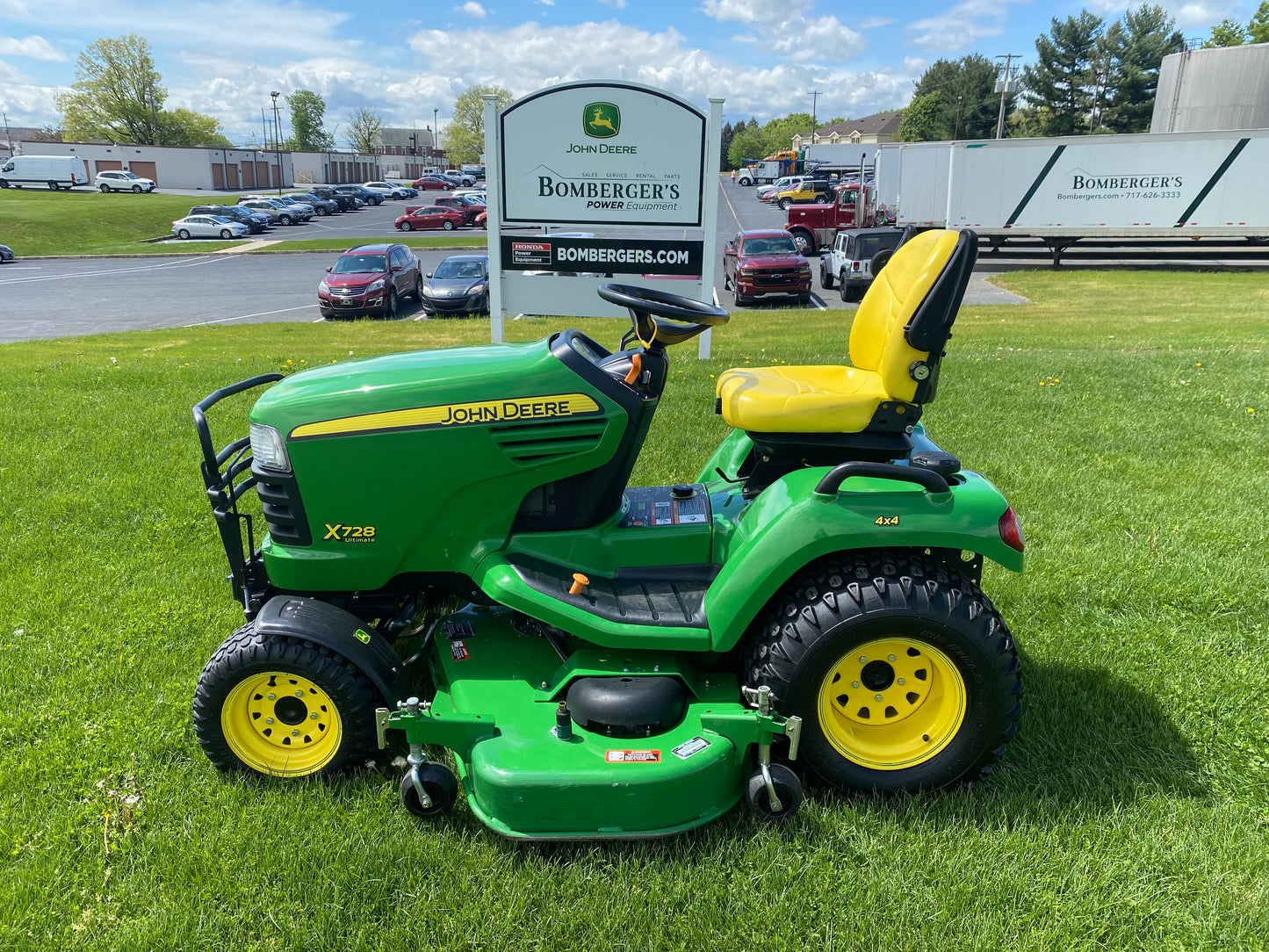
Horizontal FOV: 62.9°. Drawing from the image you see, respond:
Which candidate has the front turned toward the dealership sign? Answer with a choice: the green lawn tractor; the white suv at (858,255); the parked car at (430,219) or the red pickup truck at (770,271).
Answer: the red pickup truck

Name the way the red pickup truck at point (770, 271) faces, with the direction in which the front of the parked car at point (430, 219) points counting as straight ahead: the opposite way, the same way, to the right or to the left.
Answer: to the left

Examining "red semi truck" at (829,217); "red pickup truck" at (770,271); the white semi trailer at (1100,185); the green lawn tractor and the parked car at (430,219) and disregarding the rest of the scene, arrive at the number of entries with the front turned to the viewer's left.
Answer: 4

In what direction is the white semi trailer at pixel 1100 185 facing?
to the viewer's left

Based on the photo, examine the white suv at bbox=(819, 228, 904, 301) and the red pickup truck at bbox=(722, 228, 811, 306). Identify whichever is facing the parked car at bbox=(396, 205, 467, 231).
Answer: the white suv

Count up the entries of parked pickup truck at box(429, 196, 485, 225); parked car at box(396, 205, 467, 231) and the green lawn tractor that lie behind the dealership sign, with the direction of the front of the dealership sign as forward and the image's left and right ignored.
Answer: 2

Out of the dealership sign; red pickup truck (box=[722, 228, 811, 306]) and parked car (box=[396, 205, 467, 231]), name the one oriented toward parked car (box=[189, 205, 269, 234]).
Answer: parked car (box=[396, 205, 467, 231])

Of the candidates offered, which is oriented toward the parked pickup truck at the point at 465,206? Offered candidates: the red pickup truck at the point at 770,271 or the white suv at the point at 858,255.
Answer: the white suv

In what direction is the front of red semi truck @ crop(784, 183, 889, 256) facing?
to the viewer's left

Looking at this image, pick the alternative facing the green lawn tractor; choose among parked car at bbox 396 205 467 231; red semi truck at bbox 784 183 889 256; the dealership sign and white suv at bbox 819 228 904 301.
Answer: the dealership sign

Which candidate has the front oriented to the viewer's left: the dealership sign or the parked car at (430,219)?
the parked car

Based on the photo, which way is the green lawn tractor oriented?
to the viewer's left

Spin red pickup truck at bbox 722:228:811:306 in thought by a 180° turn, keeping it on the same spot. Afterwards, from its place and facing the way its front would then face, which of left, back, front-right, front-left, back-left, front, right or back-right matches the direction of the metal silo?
front-right
